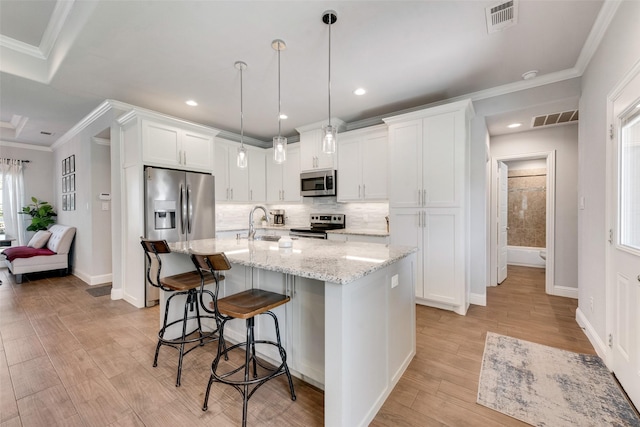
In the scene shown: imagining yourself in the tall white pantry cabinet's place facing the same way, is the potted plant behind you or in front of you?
in front

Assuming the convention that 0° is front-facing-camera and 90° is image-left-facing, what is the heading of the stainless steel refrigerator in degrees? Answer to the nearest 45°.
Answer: approximately 315°

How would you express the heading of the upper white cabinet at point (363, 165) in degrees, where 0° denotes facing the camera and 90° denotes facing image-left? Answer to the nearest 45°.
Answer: approximately 45°

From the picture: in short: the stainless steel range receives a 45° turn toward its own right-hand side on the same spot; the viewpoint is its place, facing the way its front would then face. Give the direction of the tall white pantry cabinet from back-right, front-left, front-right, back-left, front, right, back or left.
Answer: back-left

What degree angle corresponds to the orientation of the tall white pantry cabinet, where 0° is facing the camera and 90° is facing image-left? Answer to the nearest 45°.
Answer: approximately 45°

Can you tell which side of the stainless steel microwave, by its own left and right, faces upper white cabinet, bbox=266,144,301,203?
right
